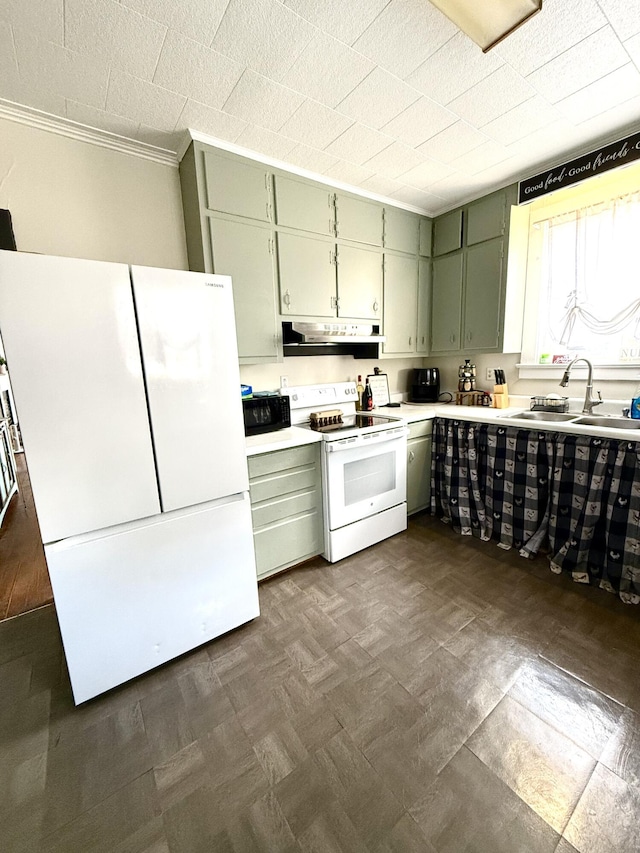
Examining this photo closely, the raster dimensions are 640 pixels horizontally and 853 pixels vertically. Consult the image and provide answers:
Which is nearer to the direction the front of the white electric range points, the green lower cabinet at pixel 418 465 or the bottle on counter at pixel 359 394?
the green lower cabinet

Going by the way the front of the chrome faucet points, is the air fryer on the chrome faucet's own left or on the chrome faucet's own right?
on the chrome faucet's own right

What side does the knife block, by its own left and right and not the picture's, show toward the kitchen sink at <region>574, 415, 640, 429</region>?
left

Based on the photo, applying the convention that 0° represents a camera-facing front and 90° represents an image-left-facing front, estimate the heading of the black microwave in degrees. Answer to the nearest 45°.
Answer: approximately 315°

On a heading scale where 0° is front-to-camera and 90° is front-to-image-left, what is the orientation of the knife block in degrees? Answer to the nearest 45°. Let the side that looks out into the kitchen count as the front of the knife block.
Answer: approximately 45°

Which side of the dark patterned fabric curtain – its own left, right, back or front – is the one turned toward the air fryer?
right

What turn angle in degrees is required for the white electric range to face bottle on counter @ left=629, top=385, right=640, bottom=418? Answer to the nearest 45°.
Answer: approximately 45° to its left
